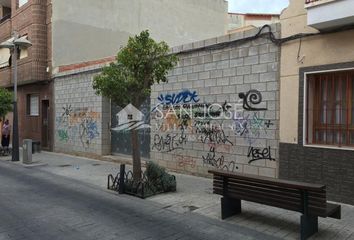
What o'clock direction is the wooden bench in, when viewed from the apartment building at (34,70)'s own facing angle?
The wooden bench is roughly at 10 o'clock from the apartment building.

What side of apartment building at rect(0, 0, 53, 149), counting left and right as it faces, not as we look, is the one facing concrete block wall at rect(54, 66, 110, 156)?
left

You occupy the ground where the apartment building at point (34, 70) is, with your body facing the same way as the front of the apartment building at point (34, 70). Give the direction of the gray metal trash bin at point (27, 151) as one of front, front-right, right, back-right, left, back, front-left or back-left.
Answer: front-left
